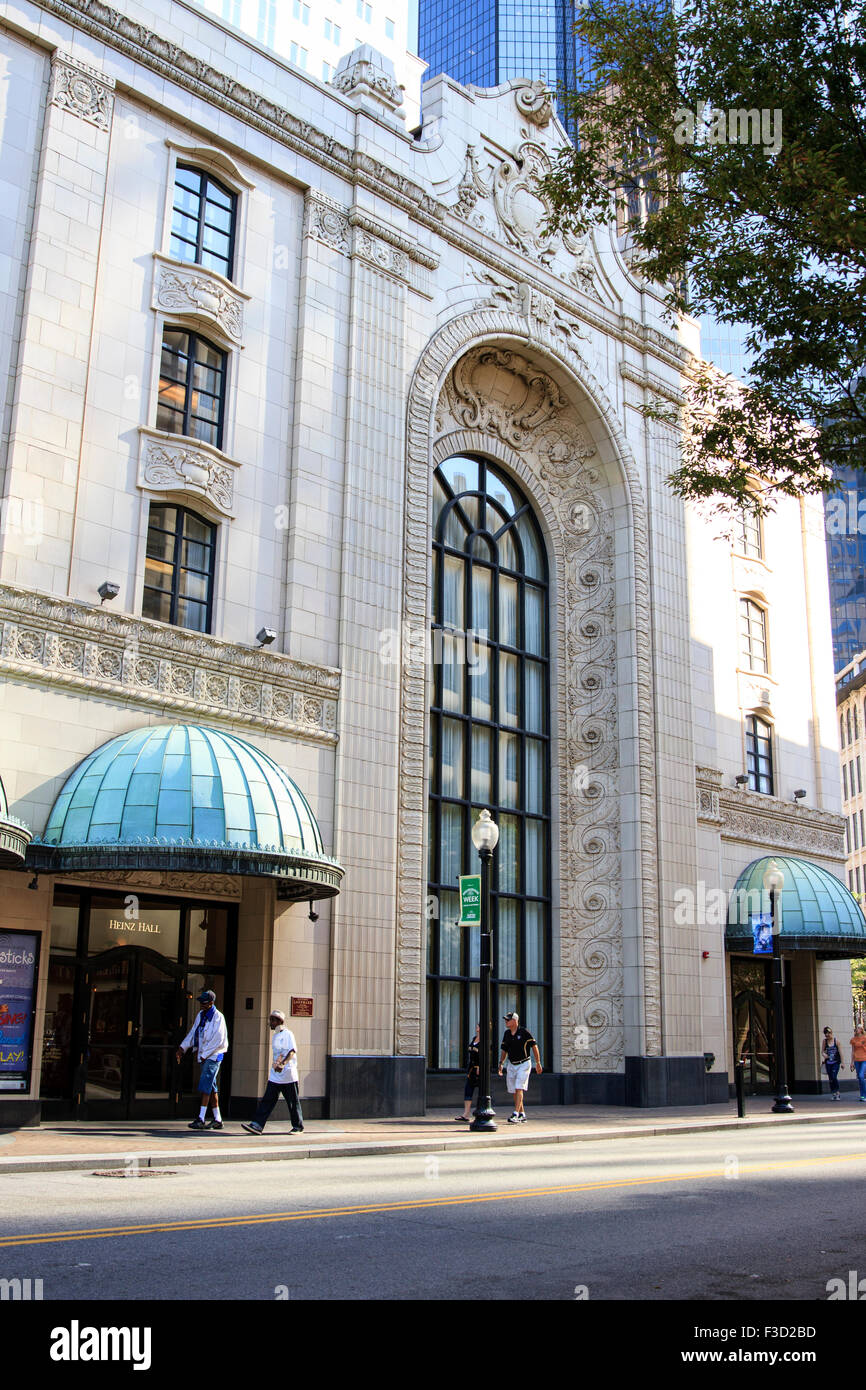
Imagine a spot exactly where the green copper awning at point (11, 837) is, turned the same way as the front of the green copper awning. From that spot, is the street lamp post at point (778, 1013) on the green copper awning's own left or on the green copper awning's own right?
on the green copper awning's own left

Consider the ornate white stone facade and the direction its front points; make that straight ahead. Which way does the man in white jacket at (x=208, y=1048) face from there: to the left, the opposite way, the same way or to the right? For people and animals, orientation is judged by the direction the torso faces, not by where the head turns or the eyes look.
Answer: to the right

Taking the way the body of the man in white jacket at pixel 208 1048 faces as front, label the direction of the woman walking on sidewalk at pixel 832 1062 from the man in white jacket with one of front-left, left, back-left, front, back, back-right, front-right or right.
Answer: back

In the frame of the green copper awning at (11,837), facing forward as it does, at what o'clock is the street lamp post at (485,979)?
The street lamp post is roughly at 10 o'clock from the green copper awning.

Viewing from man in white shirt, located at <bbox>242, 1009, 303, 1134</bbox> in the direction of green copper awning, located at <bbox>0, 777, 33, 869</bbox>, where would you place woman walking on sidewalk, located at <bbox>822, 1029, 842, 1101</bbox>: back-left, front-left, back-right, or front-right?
back-right

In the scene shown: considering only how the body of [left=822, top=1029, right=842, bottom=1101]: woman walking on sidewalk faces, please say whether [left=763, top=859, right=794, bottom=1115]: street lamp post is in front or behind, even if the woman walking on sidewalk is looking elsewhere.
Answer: in front

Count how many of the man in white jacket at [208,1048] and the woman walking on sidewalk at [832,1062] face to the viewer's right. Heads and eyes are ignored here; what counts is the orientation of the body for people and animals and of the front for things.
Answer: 0

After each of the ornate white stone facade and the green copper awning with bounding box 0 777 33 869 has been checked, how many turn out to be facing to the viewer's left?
0

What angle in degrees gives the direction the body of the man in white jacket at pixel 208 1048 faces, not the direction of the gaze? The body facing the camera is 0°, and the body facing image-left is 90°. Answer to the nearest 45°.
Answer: approximately 45°

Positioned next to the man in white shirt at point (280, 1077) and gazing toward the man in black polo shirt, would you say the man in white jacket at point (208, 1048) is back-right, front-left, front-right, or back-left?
back-left
